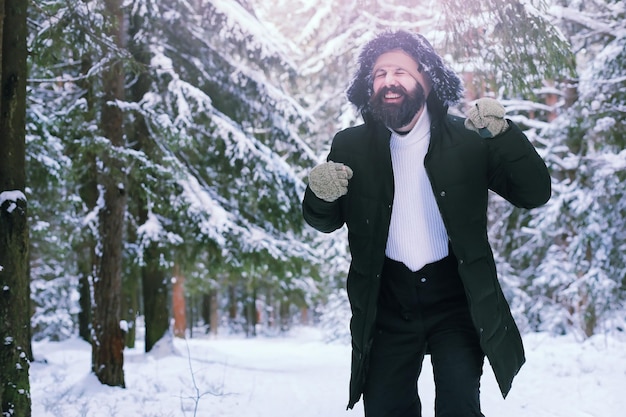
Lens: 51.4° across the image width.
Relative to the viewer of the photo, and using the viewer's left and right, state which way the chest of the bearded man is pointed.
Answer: facing the viewer

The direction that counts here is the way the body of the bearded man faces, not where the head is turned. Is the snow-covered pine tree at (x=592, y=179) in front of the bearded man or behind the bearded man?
behind
